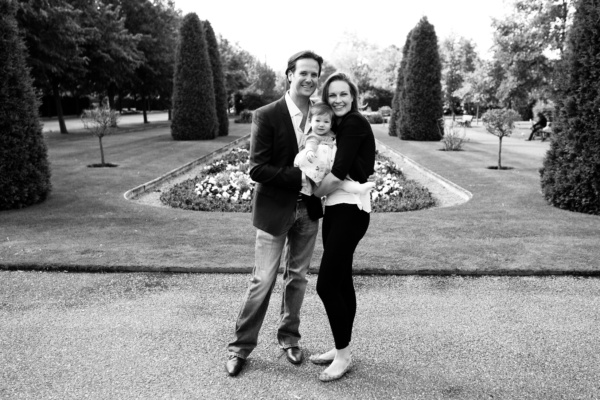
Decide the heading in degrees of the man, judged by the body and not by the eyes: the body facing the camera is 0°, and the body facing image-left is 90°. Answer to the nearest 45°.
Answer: approximately 315°

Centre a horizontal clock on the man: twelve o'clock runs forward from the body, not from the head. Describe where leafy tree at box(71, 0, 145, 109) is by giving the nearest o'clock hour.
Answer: The leafy tree is roughly at 7 o'clock from the man.

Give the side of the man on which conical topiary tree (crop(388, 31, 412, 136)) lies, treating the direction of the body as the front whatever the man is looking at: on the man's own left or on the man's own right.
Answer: on the man's own left

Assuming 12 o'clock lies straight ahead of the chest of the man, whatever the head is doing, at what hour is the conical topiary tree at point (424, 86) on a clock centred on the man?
The conical topiary tree is roughly at 8 o'clock from the man.

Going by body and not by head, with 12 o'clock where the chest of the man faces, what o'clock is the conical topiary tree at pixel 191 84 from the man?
The conical topiary tree is roughly at 7 o'clock from the man.

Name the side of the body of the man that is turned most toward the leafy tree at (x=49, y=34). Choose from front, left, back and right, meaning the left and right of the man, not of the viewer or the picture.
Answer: back

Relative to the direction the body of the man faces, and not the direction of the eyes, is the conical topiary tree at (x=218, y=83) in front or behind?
behind
